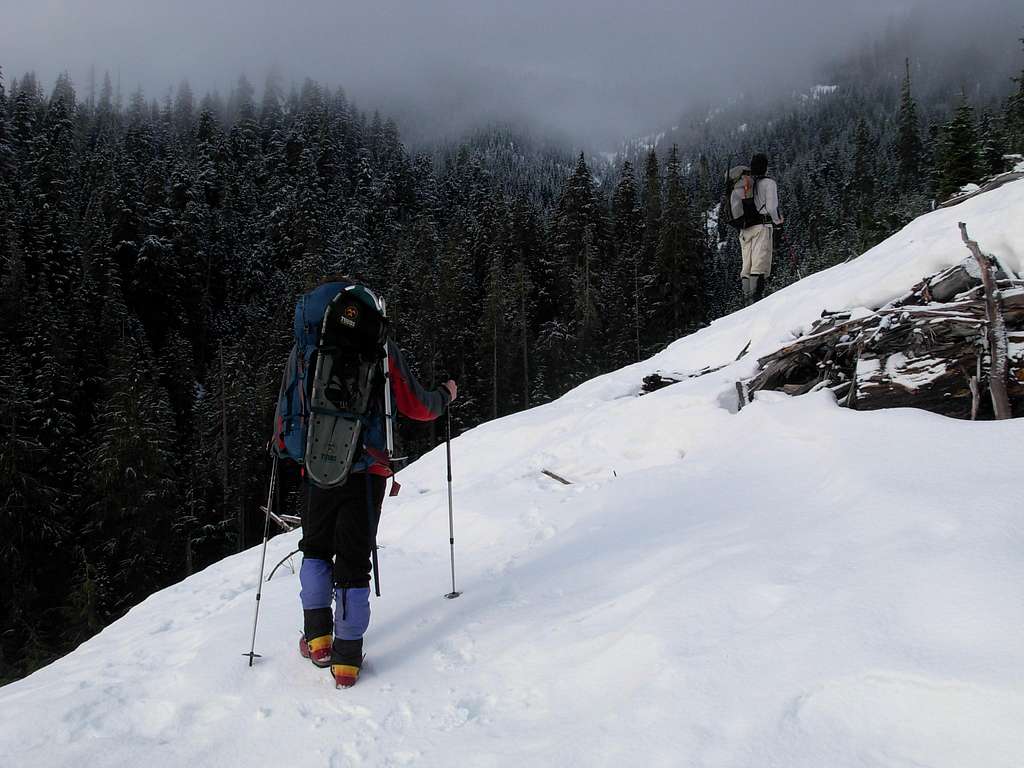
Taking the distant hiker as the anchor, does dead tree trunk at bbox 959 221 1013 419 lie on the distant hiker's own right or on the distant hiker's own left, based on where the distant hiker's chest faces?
on the distant hiker's own right

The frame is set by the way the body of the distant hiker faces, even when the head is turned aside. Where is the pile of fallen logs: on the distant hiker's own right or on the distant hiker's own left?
on the distant hiker's own right

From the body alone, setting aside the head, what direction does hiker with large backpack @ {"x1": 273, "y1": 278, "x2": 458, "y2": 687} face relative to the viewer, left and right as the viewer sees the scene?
facing away from the viewer

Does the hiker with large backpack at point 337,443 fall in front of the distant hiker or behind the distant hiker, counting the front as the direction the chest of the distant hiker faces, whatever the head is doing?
behind

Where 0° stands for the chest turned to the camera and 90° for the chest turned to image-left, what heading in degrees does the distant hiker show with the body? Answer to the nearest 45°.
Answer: approximately 225°

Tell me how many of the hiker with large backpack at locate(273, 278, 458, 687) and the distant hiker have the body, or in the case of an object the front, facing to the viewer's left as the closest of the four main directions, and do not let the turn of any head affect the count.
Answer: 0

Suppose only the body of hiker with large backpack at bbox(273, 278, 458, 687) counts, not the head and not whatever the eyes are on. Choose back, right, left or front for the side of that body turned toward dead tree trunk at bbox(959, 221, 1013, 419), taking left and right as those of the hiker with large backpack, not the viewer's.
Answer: right

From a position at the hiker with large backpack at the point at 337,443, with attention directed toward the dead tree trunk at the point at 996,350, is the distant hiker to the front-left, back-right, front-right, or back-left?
front-left

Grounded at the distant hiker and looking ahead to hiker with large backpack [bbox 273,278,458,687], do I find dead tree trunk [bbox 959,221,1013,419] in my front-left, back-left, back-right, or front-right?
front-left

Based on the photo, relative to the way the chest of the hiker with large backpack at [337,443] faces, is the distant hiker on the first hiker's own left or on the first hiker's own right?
on the first hiker's own right
